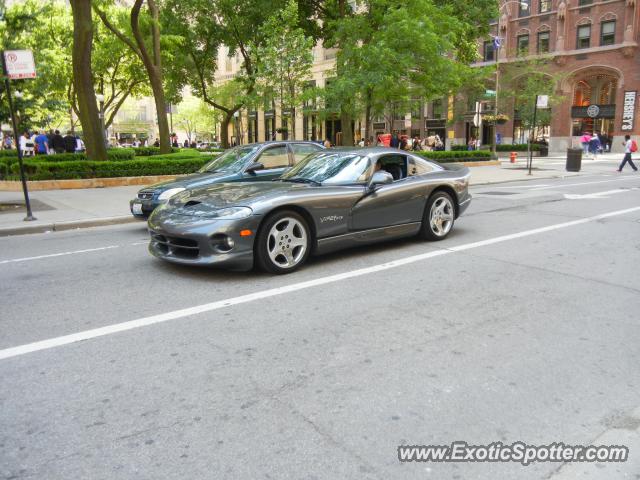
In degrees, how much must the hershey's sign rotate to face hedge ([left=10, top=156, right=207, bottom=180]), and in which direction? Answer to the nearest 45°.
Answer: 0° — it already faces it

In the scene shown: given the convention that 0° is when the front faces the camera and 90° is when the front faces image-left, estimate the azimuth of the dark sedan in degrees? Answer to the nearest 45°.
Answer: approximately 45°

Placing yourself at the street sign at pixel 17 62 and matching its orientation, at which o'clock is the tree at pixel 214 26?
The tree is roughly at 7 o'clock from the street sign.

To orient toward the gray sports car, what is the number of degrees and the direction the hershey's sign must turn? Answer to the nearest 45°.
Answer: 0° — it already faces it

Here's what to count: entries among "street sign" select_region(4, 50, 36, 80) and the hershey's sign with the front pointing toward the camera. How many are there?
2

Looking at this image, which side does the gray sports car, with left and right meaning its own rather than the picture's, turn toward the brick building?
back

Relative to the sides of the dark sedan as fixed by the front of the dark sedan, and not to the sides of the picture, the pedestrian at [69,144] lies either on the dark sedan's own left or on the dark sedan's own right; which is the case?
on the dark sedan's own right

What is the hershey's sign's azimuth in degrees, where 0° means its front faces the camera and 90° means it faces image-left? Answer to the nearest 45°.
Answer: approximately 0°

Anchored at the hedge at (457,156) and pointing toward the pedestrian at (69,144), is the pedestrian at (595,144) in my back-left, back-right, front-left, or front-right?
back-right

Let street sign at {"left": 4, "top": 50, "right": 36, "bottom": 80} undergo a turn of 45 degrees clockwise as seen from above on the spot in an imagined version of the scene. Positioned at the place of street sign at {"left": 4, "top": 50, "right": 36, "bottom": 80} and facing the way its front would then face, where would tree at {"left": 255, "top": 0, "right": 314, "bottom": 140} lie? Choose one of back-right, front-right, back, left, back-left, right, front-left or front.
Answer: back

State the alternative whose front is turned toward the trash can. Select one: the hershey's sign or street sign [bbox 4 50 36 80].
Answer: the hershey's sign

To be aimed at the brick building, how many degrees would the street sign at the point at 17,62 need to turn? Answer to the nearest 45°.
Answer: approximately 135° to its left

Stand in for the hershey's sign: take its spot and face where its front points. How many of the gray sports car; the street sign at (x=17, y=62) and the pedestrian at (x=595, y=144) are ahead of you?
3

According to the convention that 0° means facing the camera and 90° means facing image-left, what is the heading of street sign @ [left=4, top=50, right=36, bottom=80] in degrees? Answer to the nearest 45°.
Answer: approximately 0°
